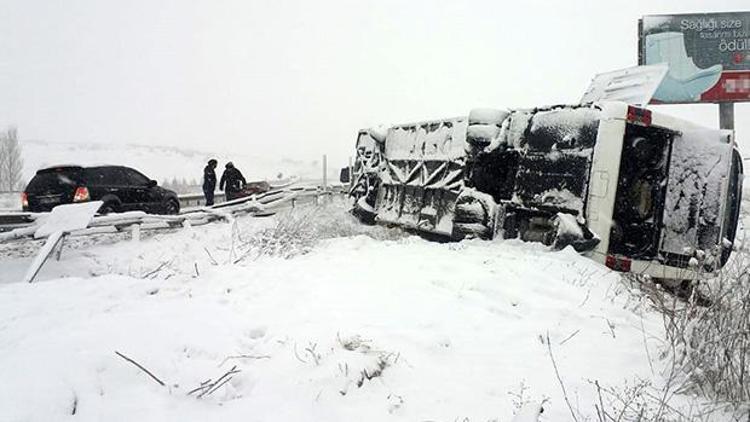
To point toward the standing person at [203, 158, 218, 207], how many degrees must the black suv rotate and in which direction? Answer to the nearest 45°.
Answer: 0° — it already faces them

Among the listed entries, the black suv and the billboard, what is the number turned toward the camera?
1

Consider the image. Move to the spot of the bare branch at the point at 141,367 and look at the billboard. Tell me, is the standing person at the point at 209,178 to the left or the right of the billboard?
left

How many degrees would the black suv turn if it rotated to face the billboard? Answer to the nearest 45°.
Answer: approximately 45° to its right

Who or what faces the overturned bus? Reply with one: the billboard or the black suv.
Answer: the billboard

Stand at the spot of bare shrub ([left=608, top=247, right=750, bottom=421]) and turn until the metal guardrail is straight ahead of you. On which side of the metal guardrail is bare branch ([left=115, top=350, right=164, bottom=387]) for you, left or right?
left

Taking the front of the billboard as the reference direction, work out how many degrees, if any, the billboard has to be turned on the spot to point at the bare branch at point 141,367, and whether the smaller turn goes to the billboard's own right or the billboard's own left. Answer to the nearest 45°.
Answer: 0° — it already faces it

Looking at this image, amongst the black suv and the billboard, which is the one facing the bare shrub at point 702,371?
the billboard

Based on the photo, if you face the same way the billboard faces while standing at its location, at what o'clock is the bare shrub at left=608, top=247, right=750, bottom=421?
The bare shrub is roughly at 12 o'clock from the billboard.

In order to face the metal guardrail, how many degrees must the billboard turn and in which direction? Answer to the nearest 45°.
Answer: approximately 45° to its right

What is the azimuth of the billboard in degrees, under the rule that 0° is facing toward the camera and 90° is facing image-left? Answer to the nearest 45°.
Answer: approximately 0°

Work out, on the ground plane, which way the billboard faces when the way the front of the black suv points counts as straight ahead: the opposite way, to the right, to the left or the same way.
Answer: the opposite way

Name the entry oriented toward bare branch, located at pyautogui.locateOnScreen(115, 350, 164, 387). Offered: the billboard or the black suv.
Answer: the billboard
